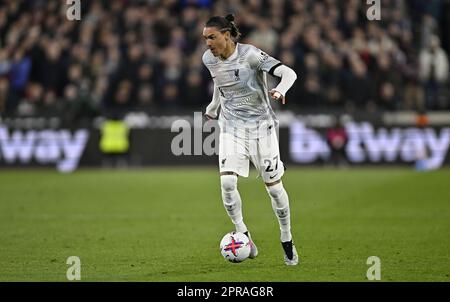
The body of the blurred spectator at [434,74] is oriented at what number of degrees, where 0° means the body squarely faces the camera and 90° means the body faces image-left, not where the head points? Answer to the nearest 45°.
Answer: approximately 0°

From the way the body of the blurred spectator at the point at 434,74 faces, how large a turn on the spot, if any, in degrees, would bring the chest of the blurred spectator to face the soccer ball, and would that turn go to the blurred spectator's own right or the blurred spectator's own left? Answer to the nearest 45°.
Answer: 0° — they already face it
